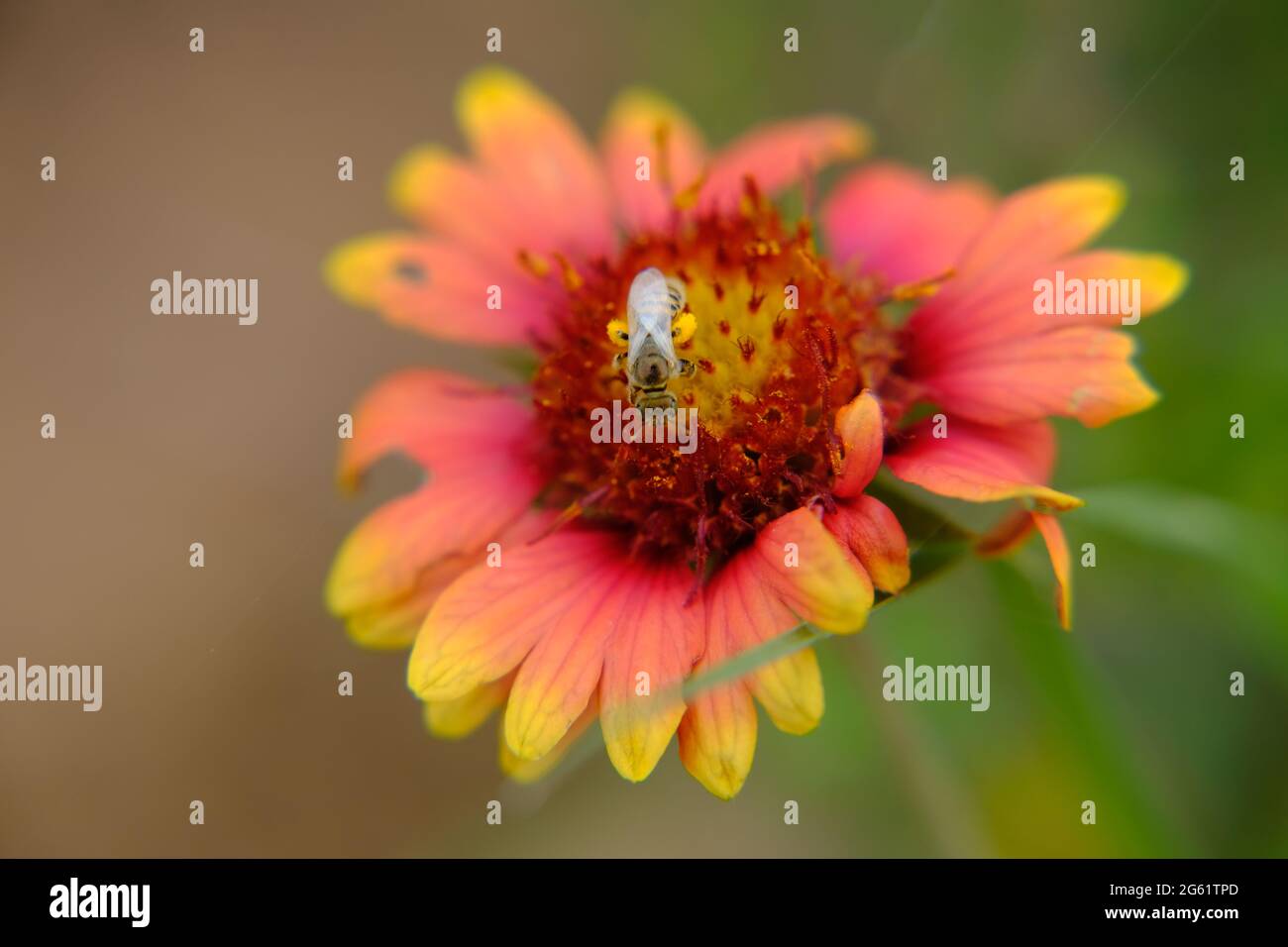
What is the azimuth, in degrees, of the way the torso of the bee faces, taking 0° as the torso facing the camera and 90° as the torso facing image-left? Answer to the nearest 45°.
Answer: approximately 0°
